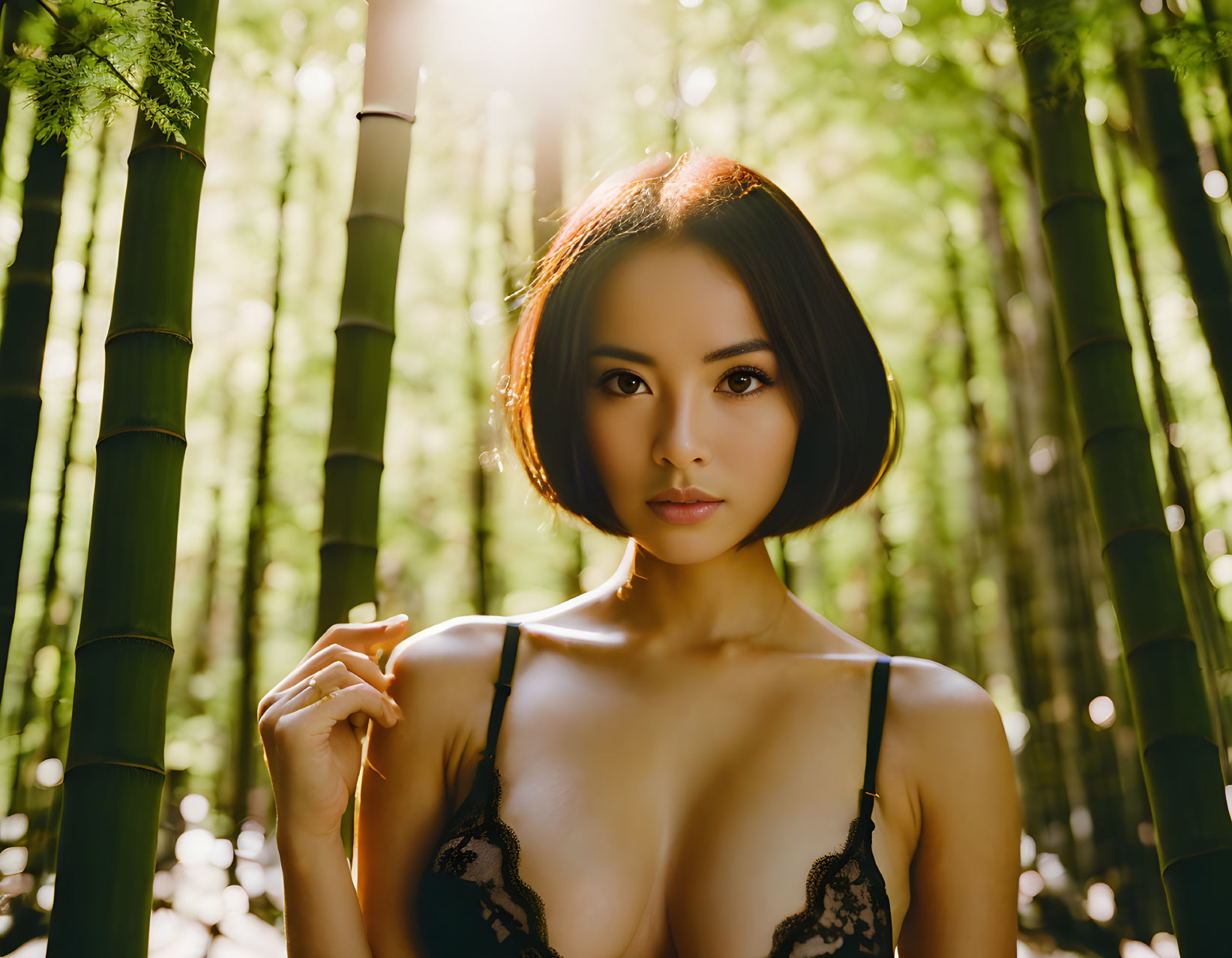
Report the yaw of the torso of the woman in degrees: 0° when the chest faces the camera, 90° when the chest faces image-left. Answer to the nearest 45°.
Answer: approximately 0°

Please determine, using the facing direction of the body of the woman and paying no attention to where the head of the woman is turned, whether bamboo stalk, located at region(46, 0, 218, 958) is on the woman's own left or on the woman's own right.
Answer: on the woman's own right

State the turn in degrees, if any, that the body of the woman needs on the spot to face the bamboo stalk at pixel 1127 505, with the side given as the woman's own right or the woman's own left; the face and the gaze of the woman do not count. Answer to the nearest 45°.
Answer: approximately 90° to the woman's own left
